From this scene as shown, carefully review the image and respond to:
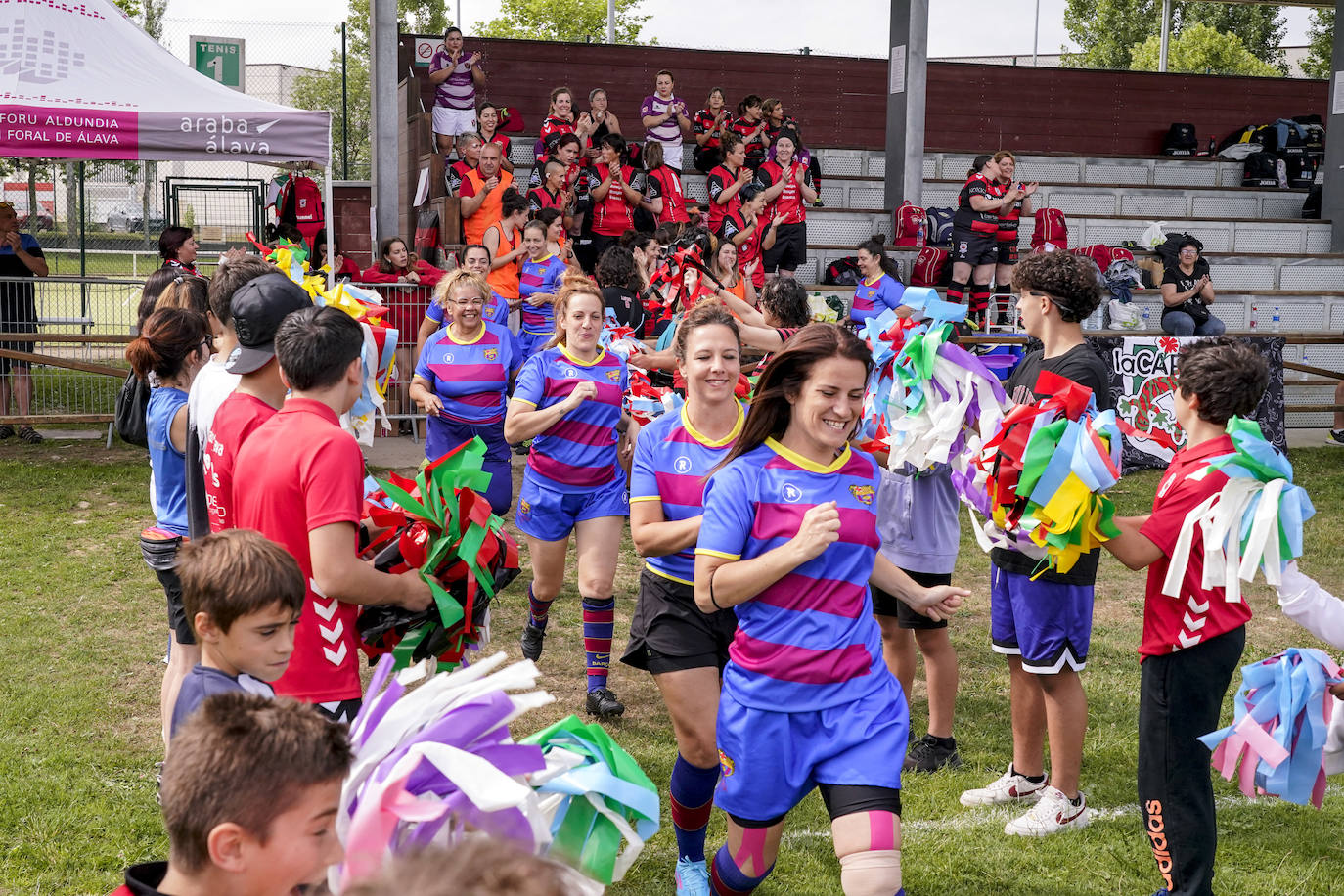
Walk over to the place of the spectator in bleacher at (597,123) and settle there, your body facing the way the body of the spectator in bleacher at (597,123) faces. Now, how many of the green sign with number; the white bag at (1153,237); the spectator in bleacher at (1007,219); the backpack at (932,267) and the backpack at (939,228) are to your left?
4

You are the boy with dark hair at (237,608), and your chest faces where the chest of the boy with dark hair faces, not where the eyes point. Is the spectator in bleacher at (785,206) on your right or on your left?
on your left

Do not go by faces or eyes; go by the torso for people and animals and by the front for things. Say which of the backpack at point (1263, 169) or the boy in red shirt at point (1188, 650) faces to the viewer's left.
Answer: the boy in red shirt

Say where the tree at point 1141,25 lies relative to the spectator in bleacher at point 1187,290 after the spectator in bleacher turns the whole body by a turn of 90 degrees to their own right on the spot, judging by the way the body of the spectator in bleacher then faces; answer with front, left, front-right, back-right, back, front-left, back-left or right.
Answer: right

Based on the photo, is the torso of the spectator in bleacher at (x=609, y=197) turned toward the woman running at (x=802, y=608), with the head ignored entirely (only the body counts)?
yes

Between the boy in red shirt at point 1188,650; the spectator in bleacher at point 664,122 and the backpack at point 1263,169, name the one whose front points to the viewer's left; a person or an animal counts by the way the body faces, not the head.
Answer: the boy in red shirt

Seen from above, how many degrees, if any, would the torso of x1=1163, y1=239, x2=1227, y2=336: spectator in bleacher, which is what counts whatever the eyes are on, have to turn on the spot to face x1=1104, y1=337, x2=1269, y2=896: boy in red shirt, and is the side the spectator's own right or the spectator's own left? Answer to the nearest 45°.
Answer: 0° — they already face them

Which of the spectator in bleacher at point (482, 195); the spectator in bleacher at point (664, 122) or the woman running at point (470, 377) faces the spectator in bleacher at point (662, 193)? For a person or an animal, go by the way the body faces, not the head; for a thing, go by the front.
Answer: the spectator in bleacher at point (664, 122)
